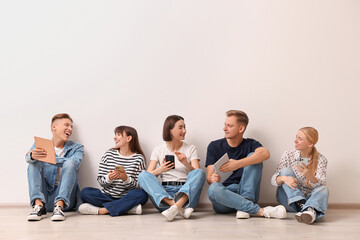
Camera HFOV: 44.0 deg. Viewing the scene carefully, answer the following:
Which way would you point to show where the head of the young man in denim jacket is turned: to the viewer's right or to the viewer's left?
to the viewer's right

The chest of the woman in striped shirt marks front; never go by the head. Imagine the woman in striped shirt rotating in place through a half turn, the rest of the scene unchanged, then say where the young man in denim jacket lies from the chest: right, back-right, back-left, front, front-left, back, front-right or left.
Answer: left

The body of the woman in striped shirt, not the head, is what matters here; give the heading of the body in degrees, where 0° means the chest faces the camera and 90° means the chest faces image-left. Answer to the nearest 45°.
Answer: approximately 0°
